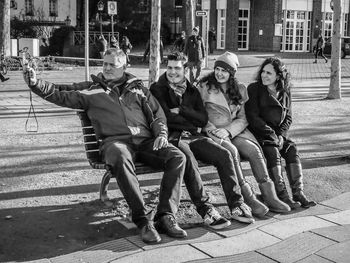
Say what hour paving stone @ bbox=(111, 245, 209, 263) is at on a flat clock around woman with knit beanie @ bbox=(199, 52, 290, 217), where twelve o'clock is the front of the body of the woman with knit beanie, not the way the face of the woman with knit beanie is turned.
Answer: The paving stone is roughly at 2 o'clock from the woman with knit beanie.

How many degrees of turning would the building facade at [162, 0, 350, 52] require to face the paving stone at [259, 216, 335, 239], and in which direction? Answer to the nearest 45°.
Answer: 0° — it already faces it

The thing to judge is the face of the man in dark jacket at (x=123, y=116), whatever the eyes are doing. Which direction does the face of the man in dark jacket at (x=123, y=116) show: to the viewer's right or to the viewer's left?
to the viewer's left

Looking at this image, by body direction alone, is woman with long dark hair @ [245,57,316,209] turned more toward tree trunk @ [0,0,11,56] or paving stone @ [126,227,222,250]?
the paving stone

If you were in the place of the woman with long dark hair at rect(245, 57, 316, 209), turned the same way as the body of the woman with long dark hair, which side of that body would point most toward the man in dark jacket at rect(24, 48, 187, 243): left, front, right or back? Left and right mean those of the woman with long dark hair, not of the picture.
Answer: right

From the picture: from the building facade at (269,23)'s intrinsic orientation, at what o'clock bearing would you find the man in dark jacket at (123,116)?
The man in dark jacket is roughly at 12 o'clock from the building facade.

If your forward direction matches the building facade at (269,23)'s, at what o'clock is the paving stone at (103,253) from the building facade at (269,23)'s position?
The paving stone is roughly at 12 o'clock from the building facade.

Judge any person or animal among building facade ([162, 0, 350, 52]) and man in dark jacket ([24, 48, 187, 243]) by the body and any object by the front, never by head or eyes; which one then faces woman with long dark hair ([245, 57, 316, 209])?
the building facade

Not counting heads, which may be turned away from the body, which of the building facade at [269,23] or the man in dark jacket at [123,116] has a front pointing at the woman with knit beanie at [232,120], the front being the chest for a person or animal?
the building facade

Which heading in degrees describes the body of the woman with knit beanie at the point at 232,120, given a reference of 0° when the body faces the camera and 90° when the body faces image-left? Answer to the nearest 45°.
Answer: approximately 315°

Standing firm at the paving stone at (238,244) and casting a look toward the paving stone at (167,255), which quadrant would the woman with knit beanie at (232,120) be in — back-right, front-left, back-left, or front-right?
back-right

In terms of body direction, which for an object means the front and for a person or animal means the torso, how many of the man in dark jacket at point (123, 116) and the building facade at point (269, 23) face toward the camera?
2

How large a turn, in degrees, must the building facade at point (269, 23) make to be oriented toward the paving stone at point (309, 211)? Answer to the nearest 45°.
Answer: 0° — it already faces it
